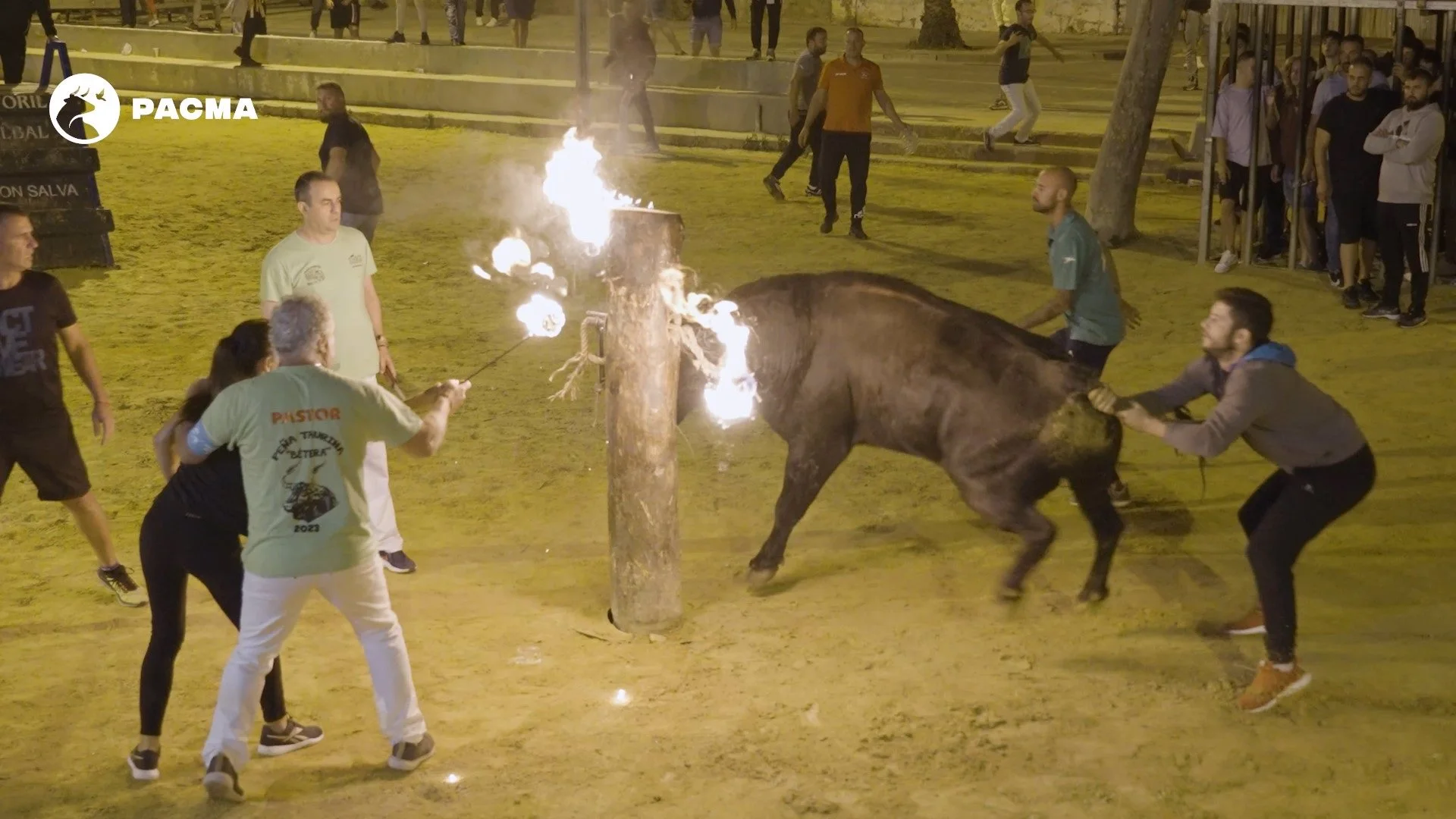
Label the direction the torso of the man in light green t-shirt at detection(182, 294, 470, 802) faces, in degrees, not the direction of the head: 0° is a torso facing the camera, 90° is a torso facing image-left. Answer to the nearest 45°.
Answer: approximately 180°

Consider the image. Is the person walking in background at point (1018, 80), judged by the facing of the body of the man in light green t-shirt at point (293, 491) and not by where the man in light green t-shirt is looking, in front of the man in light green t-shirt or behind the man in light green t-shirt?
in front

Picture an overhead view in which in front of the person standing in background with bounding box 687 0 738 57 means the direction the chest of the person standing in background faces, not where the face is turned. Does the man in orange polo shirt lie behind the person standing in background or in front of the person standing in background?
in front

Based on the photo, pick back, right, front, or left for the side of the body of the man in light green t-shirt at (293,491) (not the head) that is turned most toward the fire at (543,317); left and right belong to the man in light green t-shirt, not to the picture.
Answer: front

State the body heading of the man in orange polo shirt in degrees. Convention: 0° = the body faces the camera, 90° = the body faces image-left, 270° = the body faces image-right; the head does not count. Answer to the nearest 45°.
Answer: approximately 0°

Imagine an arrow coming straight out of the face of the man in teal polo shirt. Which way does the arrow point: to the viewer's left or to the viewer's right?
to the viewer's left

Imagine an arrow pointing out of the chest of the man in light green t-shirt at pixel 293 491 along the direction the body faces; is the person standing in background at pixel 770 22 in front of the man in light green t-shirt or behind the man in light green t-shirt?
in front

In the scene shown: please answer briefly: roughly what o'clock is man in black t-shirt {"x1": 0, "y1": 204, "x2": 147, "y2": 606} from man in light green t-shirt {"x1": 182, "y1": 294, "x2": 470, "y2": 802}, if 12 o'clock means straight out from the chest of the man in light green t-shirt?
The man in black t-shirt is roughly at 11 o'clock from the man in light green t-shirt.

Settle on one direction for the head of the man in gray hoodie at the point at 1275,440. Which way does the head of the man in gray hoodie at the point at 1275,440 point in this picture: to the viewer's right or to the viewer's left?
to the viewer's left

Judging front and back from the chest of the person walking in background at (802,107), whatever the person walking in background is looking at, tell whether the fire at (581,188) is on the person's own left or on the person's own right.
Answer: on the person's own right

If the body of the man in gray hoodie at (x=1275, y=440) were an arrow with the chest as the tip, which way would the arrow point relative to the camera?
to the viewer's left
